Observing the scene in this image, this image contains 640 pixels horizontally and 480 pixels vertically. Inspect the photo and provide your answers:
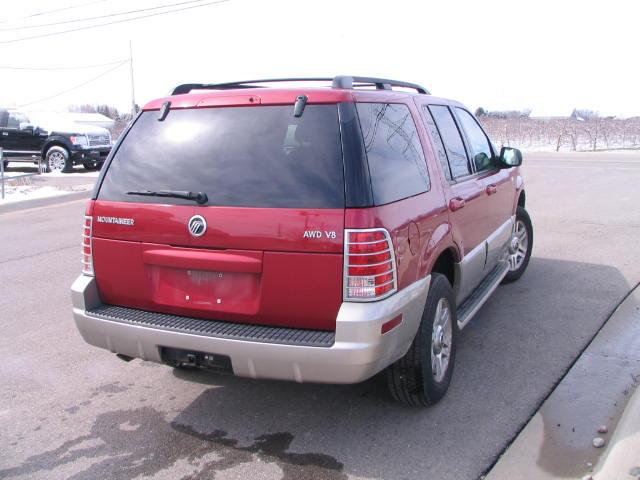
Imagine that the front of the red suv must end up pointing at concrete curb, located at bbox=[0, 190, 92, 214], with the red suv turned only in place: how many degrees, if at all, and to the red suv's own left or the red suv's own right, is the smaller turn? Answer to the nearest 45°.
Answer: approximately 90° to the red suv's own left

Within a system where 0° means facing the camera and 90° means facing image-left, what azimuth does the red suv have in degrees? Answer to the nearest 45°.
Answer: approximately 225°

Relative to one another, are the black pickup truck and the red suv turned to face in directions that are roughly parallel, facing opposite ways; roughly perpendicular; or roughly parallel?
roughly perpendicular

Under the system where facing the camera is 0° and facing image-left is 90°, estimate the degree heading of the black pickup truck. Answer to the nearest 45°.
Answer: approximately 315°

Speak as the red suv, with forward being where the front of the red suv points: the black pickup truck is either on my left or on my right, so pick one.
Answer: on my left
